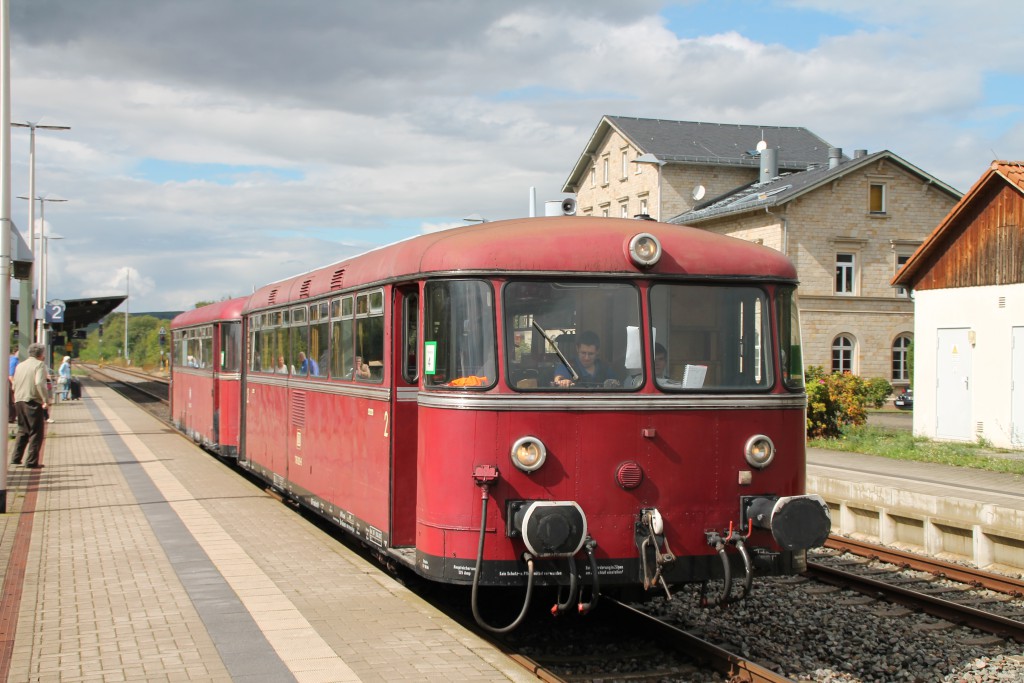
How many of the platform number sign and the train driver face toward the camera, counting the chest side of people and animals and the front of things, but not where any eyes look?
2

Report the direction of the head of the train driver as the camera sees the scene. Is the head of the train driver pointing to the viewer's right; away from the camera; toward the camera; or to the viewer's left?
toward the camera

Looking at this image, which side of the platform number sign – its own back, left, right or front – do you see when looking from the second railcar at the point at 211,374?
front

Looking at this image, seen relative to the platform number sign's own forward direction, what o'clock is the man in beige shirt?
The man in beige shirt is roughly at 12 o'clock from the platform number sign.

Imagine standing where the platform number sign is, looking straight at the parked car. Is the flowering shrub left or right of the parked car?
right

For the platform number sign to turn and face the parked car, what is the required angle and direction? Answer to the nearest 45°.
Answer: approximately 90° to its left

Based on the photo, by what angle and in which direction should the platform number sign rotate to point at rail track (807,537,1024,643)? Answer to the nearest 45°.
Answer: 0° — it already faces it

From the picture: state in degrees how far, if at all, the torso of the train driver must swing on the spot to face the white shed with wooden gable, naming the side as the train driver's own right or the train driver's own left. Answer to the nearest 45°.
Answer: approximately 135° to the train driver's own left

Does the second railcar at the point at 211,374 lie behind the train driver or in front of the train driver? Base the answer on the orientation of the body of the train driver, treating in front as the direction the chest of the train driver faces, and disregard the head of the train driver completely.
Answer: behind

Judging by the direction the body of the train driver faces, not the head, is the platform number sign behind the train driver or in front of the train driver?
behind

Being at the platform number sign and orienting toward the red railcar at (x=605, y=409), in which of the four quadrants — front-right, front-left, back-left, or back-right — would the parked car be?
front-left

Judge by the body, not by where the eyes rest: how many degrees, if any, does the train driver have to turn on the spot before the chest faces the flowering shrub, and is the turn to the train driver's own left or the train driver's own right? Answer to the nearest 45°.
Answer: approximately 180°

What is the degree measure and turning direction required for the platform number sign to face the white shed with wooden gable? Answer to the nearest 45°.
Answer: approximately 45° to its left

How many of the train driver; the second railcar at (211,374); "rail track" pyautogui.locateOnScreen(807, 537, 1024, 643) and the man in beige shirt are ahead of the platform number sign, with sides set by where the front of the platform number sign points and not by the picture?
4

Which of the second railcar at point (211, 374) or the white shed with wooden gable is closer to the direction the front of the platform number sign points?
the second railcar

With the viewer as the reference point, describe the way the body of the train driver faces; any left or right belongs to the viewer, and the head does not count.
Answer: facing the viewer

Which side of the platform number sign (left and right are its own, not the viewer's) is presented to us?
front
